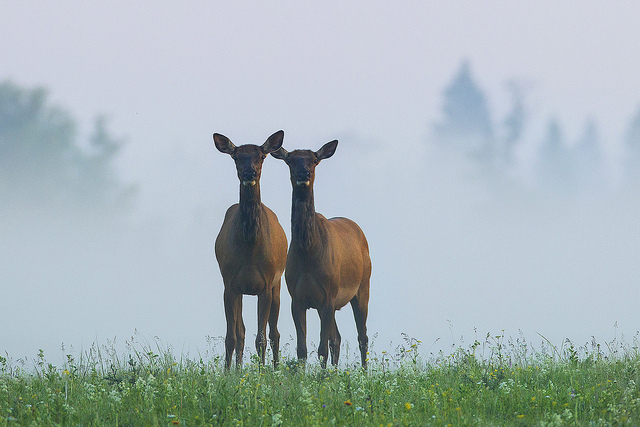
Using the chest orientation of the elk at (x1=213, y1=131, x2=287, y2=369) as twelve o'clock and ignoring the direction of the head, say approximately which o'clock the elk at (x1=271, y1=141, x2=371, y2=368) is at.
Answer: the elk at (x1=271, y1=141, x2=371, y2=368) is roughly at 10 o'clock from the elk at (x1=213, y1=131, x2=287, y2=369).

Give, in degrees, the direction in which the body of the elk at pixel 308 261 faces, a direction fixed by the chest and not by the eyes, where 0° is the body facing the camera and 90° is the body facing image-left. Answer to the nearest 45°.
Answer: approximately 45°

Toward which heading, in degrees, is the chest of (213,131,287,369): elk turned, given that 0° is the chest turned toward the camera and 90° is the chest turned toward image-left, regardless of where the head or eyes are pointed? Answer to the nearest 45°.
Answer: approximately 0°
